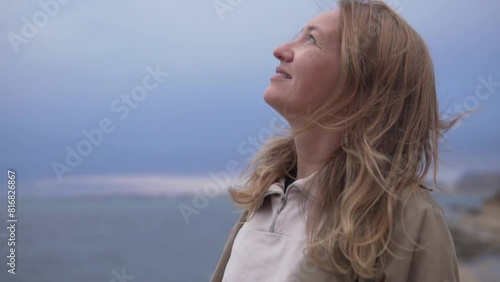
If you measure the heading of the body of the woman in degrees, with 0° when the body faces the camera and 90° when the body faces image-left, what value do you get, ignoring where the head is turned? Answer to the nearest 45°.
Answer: approximately 45°
